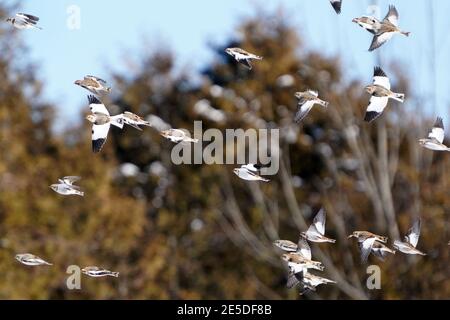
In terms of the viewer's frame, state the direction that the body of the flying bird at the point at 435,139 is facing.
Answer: to the viewer's left

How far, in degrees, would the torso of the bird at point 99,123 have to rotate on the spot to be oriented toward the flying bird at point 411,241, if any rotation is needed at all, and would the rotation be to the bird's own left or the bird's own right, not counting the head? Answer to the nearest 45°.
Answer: approximately 180°

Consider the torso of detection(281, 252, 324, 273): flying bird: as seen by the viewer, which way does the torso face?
to the viewer's left

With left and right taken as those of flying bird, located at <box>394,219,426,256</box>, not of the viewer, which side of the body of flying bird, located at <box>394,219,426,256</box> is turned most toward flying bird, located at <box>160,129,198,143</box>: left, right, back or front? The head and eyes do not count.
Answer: front

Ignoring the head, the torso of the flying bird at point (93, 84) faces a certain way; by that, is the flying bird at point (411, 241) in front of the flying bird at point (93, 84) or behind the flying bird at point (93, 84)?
behind

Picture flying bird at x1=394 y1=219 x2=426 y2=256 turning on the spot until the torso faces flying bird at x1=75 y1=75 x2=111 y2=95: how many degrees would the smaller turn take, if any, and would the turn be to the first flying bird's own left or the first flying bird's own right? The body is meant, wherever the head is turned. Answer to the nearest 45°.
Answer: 0° — it already faces it

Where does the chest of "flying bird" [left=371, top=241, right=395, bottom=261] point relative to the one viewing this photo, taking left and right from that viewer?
facing to the left of the viewer

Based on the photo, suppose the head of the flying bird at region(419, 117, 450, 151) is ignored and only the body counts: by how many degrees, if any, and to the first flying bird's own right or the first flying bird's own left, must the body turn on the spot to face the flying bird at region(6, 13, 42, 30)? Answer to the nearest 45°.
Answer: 0° — it already faces it

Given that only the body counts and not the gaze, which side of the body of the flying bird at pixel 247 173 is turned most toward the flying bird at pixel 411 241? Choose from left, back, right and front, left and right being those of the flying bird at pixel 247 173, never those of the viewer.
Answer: back

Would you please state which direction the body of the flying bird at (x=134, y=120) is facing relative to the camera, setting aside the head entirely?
to the viewer's left

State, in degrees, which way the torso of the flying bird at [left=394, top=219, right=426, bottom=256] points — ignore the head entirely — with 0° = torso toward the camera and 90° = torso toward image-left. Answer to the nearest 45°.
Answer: approximately 90°

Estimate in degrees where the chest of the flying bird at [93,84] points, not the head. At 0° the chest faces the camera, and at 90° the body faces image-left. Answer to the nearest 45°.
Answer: approximately 90°

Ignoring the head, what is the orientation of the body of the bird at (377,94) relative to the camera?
to the viewer's left

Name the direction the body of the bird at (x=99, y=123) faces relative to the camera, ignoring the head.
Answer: to the viewer's left
